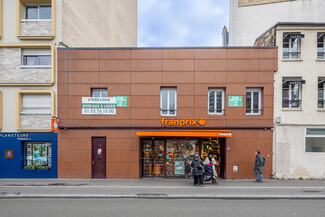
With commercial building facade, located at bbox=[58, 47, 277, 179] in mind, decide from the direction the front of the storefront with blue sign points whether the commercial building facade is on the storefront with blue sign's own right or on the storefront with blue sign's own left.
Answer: on the storefront with blue sign's own left

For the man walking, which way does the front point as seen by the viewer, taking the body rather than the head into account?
to the viewer's left

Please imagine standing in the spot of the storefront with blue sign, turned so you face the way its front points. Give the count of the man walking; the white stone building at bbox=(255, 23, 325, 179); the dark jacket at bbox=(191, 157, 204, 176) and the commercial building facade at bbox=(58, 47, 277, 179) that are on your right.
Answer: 0

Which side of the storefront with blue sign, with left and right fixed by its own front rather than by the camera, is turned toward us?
front

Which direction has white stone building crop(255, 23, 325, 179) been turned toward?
toward the camera

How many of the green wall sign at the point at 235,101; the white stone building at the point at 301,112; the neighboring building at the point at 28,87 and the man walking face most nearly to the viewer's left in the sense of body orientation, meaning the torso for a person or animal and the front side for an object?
1

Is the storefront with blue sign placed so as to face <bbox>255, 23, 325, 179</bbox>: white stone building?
no

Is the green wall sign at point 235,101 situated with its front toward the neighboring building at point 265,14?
no

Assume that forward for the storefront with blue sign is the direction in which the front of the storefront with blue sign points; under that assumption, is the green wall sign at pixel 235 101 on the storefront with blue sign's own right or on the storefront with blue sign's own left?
on the storefront with blue sign's own left

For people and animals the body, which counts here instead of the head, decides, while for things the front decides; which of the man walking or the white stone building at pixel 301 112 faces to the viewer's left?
the man walking

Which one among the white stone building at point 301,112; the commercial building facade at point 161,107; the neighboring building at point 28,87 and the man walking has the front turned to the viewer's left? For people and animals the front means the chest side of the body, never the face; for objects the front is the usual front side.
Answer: the man walking

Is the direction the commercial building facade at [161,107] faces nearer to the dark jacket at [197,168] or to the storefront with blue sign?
the dark jacket

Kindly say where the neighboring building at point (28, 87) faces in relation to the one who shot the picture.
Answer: facing the viewer

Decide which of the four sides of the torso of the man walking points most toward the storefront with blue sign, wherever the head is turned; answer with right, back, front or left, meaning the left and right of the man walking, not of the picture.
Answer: front

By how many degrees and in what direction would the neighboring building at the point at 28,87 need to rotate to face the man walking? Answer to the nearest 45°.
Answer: approximately 45° to its left
